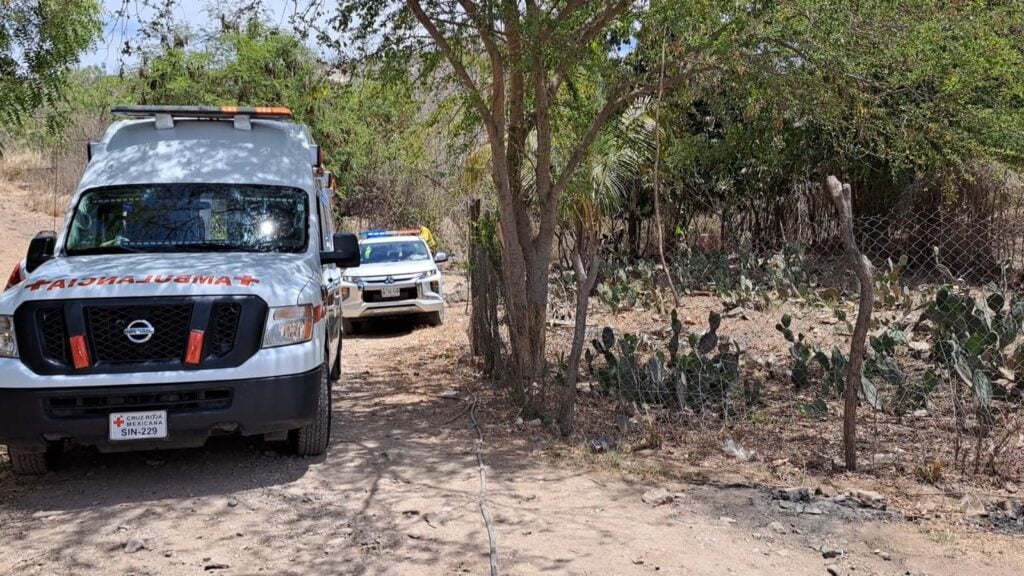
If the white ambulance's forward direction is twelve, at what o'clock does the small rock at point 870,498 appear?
The small rock is roughly at 10 o'clock from the white ambulance.

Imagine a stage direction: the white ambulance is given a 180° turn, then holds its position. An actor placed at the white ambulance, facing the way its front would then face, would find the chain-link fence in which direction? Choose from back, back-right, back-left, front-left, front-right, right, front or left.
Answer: right

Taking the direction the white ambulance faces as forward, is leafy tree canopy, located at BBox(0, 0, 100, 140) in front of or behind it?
behind

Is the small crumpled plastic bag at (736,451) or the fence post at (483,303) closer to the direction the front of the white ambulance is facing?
the small crumpled plastic bag

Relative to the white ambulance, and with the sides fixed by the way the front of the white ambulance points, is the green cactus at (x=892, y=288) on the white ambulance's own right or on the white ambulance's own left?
on the white ambulance's own left

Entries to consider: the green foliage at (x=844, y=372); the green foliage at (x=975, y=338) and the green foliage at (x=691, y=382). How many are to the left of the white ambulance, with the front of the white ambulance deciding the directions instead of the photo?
3

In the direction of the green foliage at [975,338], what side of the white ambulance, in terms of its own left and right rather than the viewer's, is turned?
left

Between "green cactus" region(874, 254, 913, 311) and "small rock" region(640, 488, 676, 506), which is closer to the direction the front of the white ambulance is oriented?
the small rock

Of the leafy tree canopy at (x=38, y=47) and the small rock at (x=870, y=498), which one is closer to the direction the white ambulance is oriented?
the small rock

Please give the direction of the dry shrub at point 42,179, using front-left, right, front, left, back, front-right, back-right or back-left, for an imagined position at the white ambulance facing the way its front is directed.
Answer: back

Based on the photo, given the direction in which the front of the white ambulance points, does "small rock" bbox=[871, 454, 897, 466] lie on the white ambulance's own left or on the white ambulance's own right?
on the white ambulance's own left

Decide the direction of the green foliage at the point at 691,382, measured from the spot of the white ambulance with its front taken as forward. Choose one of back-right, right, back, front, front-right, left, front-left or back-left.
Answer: left

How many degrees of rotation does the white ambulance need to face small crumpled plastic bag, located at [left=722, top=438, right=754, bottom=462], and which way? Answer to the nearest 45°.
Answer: approximately 90° to its left

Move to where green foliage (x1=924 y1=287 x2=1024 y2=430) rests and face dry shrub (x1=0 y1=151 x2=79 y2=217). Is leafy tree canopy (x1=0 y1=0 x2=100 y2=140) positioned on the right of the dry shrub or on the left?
left

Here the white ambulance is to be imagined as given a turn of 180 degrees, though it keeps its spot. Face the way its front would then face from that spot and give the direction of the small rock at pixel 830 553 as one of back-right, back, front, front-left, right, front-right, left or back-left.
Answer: back-right

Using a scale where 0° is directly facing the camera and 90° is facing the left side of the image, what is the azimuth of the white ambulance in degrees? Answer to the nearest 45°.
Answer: approximately 0°
